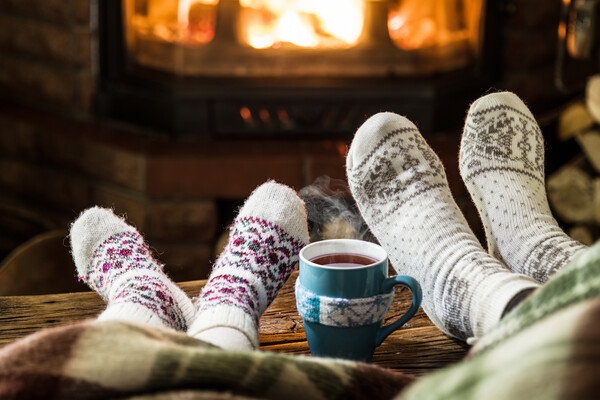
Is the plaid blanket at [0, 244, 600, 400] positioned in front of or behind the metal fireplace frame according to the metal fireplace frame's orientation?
in front

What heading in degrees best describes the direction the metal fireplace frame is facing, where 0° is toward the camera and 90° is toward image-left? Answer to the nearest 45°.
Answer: approximately 0°

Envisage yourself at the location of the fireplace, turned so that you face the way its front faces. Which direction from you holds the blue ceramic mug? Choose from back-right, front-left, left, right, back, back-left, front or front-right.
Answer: front

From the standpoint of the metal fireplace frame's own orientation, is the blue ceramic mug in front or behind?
in front

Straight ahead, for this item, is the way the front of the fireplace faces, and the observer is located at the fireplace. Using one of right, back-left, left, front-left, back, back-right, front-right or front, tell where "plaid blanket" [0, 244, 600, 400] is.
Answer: front
